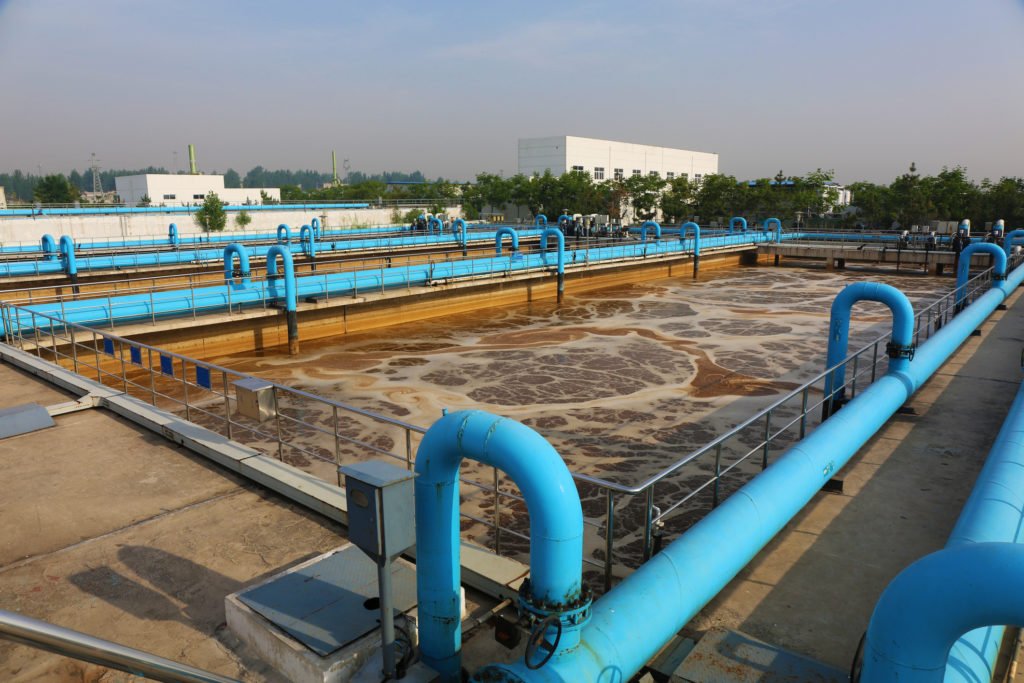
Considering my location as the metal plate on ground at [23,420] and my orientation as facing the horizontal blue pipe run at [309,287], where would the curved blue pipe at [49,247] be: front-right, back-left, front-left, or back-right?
front-left

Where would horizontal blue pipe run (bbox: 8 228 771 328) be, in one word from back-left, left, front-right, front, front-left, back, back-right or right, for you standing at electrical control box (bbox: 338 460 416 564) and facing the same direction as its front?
back-right

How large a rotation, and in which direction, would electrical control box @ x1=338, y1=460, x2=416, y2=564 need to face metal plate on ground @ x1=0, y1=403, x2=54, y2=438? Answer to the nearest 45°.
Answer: approximately 90° to its right

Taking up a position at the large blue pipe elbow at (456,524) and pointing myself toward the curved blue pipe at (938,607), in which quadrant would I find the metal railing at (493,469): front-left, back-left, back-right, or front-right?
back-left

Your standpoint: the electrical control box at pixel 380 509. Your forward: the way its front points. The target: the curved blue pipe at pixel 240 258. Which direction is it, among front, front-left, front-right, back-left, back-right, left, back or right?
back-right

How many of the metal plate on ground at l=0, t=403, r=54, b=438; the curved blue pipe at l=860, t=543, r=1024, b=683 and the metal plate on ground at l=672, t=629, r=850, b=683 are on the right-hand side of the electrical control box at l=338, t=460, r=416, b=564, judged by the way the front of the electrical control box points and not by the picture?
1

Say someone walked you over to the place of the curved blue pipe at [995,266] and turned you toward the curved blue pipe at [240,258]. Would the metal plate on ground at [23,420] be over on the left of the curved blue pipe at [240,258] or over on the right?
left

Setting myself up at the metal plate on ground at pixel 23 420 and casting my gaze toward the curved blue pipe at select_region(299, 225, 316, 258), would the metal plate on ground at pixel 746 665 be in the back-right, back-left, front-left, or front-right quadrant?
back-right

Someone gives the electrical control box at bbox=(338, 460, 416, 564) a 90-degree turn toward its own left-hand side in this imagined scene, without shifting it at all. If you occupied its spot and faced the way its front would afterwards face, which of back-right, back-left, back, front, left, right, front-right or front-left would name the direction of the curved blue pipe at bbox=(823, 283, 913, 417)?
left

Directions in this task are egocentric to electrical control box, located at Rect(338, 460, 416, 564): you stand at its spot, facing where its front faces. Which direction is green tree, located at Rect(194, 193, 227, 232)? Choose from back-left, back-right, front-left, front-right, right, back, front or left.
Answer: back-right

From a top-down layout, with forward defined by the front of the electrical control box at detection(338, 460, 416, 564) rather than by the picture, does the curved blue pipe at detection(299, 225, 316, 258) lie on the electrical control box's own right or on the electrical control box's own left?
on the electrical control box's own right

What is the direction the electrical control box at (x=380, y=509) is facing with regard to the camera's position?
facing the viewer and to the left of the viewer

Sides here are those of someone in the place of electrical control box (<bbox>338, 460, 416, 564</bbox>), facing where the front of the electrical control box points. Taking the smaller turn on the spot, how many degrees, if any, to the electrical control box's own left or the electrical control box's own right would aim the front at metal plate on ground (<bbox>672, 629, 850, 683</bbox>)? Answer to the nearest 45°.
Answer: approximately 135° to the electrical control box's own left
